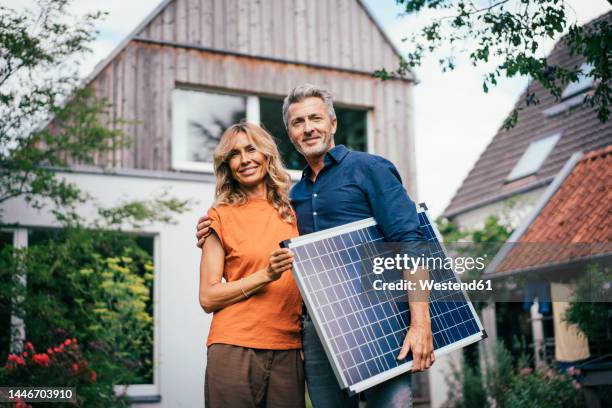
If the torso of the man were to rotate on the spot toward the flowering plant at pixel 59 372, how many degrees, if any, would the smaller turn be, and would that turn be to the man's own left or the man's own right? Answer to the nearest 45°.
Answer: approximately 90° to the man's own right

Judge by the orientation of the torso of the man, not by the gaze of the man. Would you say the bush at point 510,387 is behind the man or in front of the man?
behind

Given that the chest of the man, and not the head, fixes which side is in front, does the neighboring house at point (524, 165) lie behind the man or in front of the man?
behind

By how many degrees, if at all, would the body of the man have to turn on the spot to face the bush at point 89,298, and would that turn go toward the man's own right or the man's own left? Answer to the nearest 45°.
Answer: approximately 90° to the man's own right

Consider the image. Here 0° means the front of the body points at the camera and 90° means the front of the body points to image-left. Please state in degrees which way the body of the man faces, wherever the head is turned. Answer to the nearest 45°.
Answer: approximately 45°

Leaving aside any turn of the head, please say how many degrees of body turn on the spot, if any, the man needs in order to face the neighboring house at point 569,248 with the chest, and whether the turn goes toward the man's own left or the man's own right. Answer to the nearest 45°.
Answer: approximately 180°

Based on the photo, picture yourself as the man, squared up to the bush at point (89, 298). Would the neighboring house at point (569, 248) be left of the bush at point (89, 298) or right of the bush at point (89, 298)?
right
